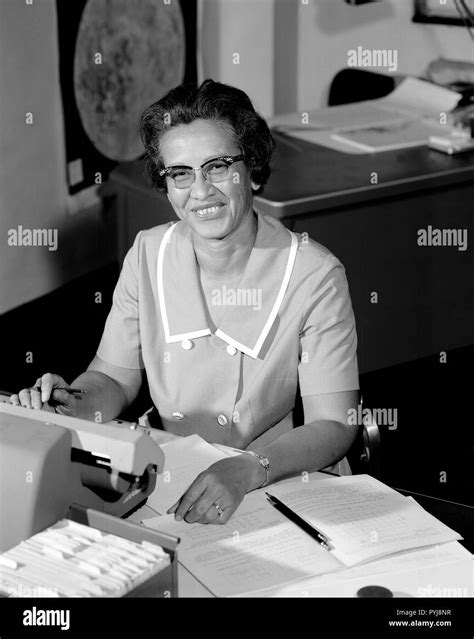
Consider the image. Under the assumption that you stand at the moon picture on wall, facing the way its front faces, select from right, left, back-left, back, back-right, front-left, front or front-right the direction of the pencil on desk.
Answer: front-right

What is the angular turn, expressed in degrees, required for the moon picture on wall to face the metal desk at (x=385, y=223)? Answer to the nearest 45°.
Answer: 0° — it already faces it

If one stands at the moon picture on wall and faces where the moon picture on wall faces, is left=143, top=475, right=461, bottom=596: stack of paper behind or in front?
in front

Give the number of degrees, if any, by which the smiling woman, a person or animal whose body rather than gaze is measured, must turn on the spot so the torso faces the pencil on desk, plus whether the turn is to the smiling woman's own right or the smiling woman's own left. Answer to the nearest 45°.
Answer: approximately 45° to the smiling woman's own left

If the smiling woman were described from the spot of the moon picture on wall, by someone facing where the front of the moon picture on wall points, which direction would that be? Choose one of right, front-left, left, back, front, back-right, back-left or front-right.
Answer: front-right

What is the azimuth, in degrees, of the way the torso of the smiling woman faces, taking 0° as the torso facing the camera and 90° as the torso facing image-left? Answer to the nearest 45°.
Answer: approximately 45°

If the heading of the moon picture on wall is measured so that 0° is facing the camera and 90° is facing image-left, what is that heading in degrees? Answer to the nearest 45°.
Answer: approximately 315°
